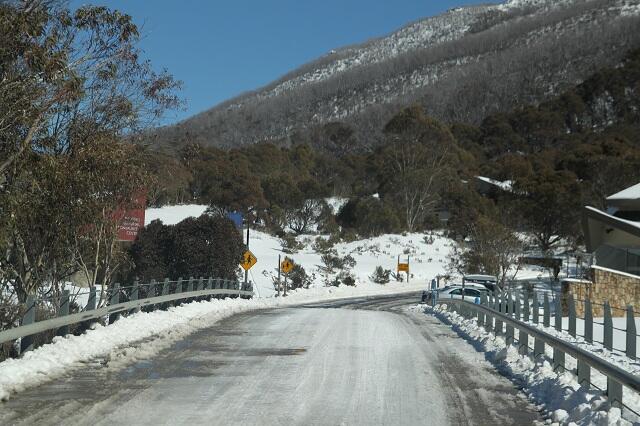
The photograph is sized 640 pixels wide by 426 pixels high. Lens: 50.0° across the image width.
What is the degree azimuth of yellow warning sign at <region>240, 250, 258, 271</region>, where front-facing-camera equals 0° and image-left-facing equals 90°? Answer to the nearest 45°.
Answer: approximately 0°

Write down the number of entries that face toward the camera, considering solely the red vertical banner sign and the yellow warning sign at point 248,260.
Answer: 2

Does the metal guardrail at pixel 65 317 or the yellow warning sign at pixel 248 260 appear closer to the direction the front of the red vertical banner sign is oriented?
the metal guardrail

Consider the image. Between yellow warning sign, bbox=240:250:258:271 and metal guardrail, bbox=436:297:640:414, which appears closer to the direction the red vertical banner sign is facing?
the metal guardrail

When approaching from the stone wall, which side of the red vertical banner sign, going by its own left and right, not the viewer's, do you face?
left

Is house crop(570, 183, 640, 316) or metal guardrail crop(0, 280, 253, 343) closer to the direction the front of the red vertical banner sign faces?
the metal guardrail

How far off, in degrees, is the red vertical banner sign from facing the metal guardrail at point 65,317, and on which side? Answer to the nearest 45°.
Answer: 0° — it already faces it

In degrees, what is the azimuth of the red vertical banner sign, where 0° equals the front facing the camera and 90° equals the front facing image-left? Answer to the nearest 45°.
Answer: approximately 0°

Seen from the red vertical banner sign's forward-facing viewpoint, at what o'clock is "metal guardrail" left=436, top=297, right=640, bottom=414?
The metal guardrail is roughly at 11 o'clock from the red vertical banner sign.
